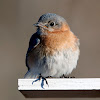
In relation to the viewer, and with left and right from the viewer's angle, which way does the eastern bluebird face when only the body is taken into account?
facing the viewer and to the right of the viewer
